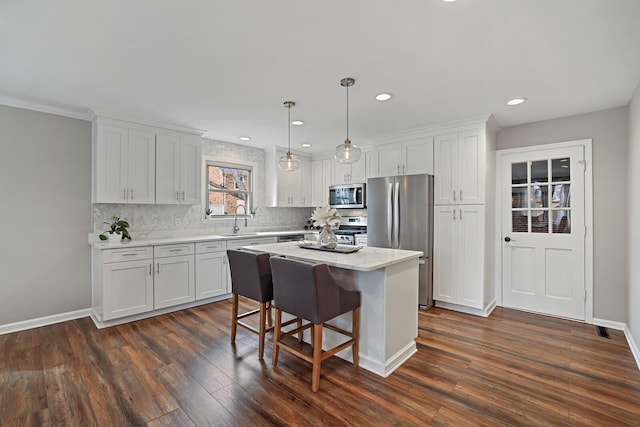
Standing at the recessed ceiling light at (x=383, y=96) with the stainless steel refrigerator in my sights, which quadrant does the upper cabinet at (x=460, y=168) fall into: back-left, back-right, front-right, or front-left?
front-right

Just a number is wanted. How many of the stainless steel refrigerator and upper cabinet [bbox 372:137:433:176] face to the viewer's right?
0

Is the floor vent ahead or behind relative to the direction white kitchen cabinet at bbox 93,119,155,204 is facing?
ahead

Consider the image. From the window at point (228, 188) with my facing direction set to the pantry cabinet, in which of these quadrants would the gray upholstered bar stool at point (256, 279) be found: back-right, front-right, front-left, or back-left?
front-right

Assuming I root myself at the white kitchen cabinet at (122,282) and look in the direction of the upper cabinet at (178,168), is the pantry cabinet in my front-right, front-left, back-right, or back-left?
front-right

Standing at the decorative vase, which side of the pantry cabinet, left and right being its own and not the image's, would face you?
front

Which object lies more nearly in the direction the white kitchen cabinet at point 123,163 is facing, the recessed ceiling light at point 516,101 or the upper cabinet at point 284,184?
the recessed ceiling light

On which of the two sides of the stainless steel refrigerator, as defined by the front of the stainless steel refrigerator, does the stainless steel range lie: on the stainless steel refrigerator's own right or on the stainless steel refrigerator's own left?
on the stainless steel refrigerator's own right

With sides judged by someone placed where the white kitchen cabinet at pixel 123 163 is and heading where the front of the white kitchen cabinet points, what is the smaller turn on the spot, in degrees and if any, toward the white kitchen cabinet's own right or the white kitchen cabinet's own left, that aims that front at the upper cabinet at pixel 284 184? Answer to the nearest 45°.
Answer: approximately 45° to the white kitchen cabinet's own left

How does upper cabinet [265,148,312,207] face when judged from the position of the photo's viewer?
facing the viewer and to the right of the viewer
